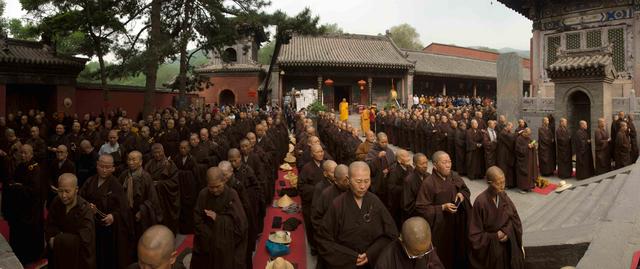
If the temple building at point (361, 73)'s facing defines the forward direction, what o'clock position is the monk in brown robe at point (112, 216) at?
The monk in brown robe is roughly at 12 o'clock from the temple building.

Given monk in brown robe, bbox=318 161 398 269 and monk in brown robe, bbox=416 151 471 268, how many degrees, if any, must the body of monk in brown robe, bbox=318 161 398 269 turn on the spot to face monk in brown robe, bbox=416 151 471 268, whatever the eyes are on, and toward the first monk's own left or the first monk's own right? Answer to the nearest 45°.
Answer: approximately 135° to the first monk's own left

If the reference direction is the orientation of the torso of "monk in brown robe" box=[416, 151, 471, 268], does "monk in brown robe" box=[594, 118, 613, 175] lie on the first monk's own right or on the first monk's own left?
on the first monk's own left

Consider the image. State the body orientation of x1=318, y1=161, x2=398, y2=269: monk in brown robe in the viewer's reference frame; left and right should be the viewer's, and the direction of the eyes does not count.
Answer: facing the viewer

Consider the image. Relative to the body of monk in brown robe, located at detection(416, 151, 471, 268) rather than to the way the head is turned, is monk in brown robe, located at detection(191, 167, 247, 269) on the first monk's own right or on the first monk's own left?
on the first monk's own right

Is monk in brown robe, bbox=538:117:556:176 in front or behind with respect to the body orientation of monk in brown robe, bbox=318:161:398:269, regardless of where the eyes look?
behind

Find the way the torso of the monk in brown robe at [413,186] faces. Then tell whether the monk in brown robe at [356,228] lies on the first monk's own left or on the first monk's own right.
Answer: on the first monk's own right

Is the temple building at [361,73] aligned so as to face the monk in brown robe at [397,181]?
yes

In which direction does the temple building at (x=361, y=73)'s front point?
toward the camera

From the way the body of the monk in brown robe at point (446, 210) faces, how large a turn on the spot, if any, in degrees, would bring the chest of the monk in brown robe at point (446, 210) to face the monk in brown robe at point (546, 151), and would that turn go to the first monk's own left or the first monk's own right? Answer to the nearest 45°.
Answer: approximately 135° to the first monk's own left
